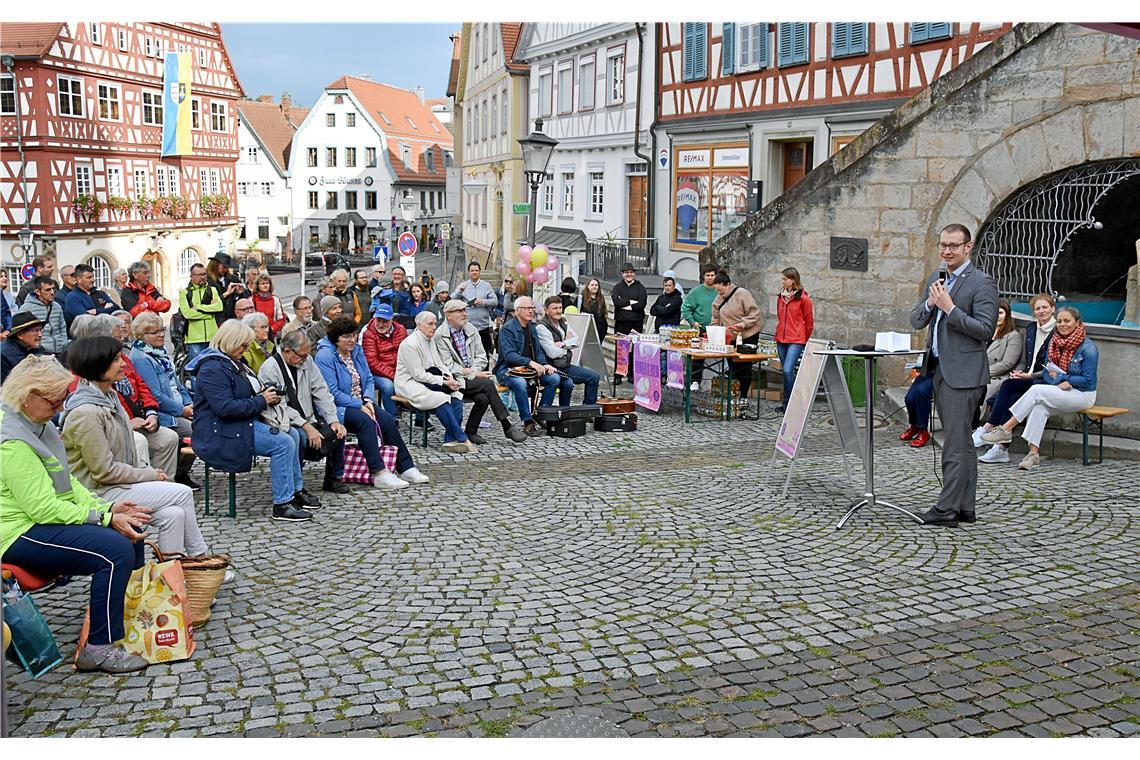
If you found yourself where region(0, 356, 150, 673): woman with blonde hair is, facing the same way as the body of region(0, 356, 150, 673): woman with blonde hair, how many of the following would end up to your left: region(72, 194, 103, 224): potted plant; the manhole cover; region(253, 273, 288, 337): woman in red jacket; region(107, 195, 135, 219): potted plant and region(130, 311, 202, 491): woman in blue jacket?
4

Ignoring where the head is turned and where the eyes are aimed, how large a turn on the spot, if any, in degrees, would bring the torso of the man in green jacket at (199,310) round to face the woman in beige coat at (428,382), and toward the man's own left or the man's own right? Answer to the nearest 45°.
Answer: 0° — they already face them

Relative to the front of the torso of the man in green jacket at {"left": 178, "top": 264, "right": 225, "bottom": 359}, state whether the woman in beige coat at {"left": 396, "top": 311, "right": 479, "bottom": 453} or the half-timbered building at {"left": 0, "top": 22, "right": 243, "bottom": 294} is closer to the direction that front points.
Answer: the woman in beige coat

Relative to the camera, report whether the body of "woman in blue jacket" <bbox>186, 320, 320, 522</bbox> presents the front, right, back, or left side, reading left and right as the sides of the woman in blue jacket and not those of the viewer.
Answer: right

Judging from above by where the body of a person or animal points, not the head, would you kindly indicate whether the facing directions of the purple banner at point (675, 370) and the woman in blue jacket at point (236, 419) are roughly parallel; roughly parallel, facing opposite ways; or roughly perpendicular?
roughly perpendicular

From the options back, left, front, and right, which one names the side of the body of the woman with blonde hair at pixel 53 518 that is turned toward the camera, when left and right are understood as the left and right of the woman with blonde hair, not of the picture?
right

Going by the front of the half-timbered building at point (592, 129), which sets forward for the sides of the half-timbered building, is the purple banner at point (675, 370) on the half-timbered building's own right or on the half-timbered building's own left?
on the half-timbered building's own left

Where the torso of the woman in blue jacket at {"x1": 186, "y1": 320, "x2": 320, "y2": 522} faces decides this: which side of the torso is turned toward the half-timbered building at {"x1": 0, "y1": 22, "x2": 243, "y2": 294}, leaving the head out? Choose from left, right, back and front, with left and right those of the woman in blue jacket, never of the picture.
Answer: left

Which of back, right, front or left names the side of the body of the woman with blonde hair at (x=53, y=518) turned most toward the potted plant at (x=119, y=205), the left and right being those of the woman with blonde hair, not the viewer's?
left

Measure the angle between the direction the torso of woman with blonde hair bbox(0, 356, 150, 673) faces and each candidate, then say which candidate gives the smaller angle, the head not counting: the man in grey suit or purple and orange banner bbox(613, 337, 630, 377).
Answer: the man in grey suit

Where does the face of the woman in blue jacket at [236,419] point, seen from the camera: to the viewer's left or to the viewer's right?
to the viewer's right
